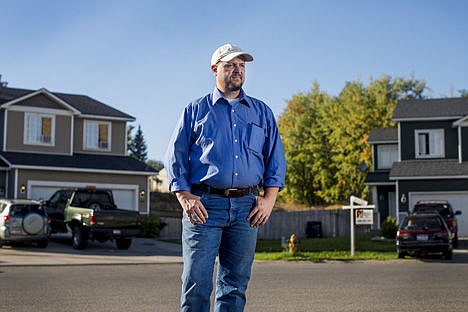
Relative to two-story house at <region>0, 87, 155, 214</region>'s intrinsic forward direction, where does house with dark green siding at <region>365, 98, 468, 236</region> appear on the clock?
The house with dark green siding is roughly at 9 o'clock from the two-story house.

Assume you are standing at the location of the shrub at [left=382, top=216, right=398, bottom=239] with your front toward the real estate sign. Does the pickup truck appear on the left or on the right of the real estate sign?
right

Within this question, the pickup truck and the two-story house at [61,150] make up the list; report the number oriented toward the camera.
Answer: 1

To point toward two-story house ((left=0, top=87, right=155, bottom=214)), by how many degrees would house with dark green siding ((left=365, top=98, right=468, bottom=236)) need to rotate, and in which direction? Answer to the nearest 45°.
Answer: approximately 45° to its right

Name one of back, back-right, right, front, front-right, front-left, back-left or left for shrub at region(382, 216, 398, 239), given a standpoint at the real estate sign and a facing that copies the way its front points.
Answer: back

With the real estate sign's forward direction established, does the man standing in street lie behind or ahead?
ahead

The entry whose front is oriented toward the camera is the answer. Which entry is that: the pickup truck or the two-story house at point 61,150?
the two-story house

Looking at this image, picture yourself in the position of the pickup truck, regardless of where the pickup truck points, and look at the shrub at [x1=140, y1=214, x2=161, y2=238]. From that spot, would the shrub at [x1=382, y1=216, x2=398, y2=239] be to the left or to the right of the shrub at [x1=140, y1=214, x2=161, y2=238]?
right

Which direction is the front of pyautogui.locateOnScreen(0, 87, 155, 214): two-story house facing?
toward the camera

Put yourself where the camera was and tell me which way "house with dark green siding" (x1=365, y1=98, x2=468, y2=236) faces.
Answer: facing the viewer

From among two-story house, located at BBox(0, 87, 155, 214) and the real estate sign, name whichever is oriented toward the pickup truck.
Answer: the two-story house

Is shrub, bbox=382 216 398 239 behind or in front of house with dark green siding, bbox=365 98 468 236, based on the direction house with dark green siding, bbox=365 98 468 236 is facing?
in front

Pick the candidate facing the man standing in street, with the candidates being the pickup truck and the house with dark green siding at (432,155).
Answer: the house with dark green siding

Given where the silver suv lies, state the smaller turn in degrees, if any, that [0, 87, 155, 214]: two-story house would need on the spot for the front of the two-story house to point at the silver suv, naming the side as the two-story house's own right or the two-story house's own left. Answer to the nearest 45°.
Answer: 0° — it already faces it

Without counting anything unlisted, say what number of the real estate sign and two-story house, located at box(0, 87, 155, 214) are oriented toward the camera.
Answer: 2
